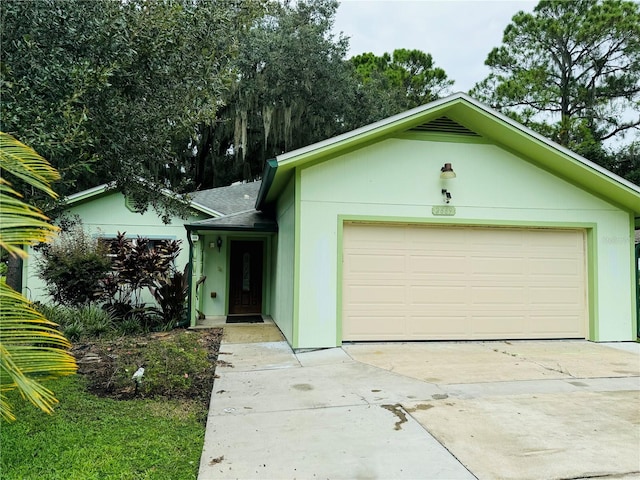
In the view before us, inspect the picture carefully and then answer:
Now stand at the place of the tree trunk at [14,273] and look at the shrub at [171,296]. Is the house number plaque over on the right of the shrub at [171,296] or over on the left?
right

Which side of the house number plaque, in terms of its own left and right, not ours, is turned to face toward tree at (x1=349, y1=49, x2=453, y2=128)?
back

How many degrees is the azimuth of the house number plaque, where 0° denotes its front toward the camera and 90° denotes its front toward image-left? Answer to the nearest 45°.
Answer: approximately 0°

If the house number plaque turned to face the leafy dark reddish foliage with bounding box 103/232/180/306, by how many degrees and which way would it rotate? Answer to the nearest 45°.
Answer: approximately 90° to its right

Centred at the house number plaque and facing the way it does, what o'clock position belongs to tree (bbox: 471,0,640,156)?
The tree is roughly at 7 o'clock from the house number plaque.

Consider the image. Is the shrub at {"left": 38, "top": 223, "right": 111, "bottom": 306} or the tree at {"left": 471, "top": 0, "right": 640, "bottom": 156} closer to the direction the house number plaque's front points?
the shrub

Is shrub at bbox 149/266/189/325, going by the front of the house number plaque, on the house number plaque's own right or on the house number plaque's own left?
on the house number plaque's own right

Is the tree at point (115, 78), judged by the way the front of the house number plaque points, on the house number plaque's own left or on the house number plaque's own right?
on the house number plaque's own right

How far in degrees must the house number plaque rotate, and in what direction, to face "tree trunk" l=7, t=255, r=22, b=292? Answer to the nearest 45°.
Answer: approximately 90° to its right

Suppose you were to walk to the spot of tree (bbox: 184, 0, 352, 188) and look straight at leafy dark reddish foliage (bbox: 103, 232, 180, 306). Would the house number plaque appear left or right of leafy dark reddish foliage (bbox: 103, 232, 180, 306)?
left

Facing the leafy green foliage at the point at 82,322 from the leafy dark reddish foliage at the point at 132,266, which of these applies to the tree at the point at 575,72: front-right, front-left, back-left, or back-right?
back-left

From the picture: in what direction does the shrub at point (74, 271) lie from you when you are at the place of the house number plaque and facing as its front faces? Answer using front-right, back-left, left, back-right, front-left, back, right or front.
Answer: right

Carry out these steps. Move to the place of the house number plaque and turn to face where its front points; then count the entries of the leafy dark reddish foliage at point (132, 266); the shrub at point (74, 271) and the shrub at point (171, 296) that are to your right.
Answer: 3
